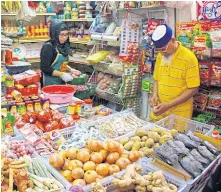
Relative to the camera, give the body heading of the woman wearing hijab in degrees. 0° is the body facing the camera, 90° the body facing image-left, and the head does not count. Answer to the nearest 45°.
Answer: approximately 315°

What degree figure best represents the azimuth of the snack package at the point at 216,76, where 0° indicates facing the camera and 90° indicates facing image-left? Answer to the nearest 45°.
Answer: approximately 0°

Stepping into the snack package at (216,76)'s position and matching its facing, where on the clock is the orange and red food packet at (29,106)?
The orange and red food packet is roughly at 2 o'clock from the snack package.
